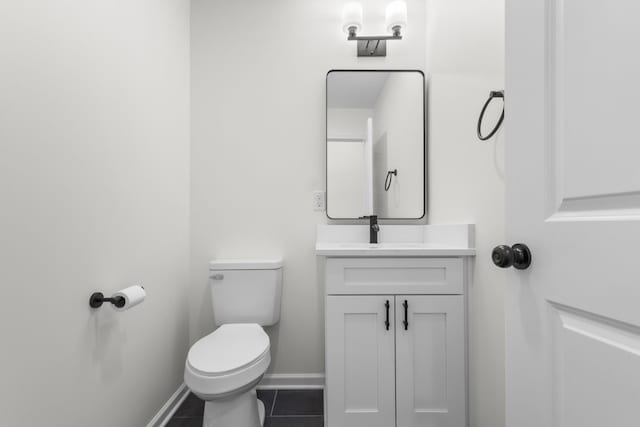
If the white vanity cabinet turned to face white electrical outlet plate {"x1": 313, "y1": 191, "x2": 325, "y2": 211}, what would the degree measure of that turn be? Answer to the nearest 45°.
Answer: approximately 135° to its right

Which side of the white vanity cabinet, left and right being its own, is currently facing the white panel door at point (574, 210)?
front

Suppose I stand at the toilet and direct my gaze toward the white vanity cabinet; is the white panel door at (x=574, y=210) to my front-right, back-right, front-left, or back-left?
front-right

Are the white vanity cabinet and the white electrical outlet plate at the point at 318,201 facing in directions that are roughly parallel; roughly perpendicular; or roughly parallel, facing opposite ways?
roughly parallel

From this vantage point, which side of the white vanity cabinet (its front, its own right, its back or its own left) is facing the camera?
front

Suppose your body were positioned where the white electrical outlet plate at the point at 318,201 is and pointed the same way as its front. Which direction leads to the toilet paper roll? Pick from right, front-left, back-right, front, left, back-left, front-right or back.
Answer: front-right

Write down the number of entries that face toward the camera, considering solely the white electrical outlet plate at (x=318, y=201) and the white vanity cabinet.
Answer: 2

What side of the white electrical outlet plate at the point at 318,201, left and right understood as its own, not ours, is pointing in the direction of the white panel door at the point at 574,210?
front

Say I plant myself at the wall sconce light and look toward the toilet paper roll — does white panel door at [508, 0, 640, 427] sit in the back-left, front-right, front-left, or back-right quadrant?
front-left

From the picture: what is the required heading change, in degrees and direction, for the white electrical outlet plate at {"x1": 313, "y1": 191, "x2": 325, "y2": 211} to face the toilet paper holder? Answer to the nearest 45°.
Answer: approximately 45° to its right
